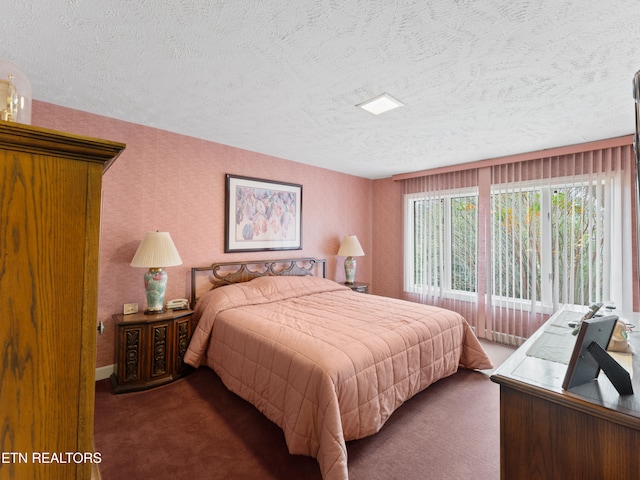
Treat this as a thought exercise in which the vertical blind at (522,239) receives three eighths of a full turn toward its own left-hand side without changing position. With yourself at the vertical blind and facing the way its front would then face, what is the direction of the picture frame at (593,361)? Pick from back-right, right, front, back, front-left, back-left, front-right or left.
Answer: right

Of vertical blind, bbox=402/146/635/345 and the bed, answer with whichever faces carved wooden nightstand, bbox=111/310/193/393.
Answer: the vertical blind

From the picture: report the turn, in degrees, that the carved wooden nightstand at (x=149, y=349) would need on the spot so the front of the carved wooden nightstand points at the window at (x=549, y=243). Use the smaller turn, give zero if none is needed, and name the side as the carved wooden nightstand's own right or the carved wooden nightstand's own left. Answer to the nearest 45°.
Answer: approximately 45° to the carved wooden nightstand's own left

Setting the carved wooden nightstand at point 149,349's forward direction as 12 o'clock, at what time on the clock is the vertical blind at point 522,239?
The vertical blind is roughly at 11 o'clock from the carved wooden nightstand.

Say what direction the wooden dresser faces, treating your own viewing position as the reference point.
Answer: facing away from the viewer and to the left of the viewer

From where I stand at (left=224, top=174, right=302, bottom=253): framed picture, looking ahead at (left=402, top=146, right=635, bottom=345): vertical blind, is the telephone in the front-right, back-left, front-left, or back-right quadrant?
back-right

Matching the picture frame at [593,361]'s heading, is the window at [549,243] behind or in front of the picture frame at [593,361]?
in front

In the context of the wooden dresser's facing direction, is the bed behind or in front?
in front

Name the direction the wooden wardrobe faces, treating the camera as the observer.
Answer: facing away from the viewer and to the right of the viewer

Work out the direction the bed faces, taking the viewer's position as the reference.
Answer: facing the viewer and to the right of the viewer

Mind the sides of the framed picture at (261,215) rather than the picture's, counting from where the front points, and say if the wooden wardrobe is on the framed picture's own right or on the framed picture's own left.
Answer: on the framed picture's own right

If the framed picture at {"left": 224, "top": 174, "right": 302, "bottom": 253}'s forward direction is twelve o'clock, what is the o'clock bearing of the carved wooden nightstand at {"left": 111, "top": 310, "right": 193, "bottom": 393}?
The carved wooden nightstand is roughly at 3 o'clock from the framed picture.

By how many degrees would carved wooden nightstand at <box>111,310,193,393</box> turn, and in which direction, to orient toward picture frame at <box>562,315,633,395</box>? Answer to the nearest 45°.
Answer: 0° — it already faces it

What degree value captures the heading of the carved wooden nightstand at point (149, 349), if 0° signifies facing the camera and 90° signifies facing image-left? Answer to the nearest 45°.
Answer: approximately 315°

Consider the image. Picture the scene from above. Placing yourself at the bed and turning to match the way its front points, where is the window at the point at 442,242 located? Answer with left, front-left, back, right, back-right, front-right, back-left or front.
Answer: left
